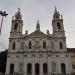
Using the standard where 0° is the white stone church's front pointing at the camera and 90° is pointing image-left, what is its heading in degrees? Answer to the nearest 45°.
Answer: approximately 0°
